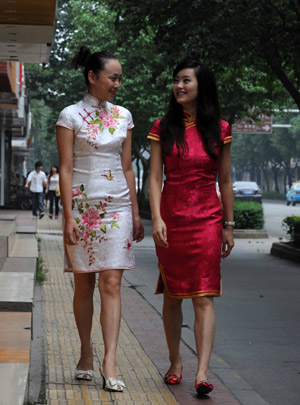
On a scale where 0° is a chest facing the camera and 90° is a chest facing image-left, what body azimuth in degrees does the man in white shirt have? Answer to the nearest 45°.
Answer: approximately 0°

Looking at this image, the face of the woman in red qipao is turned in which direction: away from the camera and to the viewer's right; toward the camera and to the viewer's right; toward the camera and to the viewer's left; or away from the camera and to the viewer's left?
toward the camera and to the viewer's left

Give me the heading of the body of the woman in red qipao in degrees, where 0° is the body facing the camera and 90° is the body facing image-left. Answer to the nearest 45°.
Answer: approximately 0°

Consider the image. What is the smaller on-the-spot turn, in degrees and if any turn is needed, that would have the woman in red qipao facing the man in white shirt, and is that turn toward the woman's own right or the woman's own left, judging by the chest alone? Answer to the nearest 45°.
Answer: approximately 180°

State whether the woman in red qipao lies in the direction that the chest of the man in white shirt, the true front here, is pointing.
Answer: yes

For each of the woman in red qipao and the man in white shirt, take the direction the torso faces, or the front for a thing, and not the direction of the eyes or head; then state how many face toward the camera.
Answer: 2
